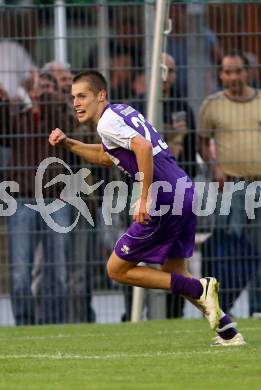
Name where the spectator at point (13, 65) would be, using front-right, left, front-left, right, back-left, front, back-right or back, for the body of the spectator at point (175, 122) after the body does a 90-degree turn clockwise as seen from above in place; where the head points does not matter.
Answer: front

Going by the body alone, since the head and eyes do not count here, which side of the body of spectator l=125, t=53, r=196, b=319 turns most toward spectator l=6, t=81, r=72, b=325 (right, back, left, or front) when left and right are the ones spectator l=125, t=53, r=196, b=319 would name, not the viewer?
right

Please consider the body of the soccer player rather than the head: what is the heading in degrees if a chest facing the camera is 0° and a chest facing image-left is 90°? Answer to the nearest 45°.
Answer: approximately 90°

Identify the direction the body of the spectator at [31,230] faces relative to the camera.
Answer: toward the camera

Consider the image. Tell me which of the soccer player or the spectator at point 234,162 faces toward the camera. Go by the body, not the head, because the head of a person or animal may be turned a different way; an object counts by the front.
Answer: the spectator

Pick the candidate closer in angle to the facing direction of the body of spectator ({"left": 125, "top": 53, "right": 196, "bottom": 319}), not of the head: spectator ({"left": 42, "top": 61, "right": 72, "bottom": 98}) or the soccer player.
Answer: the soccer player

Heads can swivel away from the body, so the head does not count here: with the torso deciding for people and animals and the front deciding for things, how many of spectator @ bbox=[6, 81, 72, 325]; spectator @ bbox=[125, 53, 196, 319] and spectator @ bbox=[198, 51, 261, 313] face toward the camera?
3

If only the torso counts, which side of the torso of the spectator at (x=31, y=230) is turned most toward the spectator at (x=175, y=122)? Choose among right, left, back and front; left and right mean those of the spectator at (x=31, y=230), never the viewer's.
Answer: left

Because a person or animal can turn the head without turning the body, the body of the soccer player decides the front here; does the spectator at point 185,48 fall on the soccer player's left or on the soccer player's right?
on the soccer player's right

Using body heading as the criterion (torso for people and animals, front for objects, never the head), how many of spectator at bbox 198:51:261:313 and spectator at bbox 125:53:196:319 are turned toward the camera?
2

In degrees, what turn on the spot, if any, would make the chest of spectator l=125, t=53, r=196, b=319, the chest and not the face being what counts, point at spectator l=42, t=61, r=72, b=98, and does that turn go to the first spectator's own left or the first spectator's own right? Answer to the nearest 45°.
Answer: approximately 90° to the first spectator's own right

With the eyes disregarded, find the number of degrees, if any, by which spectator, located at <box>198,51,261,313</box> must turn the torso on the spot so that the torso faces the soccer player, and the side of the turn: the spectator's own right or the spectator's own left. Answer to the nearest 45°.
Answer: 0° — they already face them

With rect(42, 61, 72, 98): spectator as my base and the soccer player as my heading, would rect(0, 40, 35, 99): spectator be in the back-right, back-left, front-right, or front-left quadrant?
back-right

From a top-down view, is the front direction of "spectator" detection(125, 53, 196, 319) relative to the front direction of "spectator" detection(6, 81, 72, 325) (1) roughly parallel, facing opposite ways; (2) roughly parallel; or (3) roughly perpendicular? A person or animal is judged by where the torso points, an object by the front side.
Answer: roughly parallel

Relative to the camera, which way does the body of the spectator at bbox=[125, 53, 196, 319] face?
toward the camera

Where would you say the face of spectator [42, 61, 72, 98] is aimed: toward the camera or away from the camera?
toward the camera
